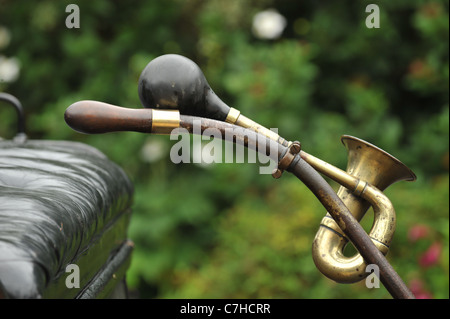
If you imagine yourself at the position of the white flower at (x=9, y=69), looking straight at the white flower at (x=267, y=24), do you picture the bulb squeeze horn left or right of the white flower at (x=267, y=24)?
right

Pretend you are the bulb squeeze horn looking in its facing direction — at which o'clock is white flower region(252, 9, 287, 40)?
The white flower is roughly at 9 o'clock from the bulb squeeze horn.

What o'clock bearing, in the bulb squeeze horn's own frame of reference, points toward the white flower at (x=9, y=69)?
The white flower is roughly at 8 o'clock from the bulb squeeze horn.

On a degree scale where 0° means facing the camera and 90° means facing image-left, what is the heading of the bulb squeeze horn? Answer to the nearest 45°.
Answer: approximately 270°
